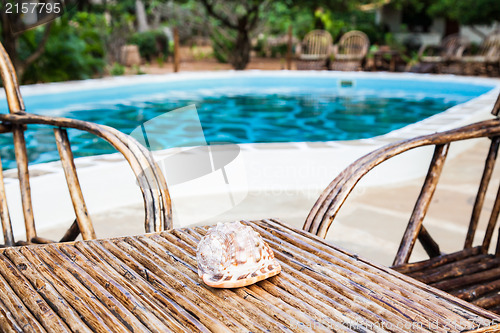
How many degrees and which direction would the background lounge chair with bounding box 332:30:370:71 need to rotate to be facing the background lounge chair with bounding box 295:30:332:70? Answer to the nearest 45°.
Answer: approximately 45° to its right

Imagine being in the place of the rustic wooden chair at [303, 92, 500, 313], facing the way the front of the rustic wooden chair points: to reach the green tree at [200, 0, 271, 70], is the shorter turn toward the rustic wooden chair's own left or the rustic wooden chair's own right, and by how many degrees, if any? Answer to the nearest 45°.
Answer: approximately 135° to the rustic wooden chair's own right

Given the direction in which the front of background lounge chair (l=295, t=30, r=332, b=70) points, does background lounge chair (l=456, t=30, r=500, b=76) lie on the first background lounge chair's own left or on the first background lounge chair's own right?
on the first background lounge chair's own left

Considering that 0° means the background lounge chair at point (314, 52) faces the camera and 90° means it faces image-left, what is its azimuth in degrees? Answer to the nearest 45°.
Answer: approximately 45°

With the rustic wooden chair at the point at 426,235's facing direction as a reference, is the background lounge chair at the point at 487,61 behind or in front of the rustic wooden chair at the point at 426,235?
behind

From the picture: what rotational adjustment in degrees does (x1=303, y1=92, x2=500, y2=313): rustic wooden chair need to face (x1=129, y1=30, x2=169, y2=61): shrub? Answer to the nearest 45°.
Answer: approximately 90° to its right

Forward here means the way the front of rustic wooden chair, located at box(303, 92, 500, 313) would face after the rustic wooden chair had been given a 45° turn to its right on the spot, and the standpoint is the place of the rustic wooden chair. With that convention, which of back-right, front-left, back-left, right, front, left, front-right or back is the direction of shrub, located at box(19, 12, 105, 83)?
front-right

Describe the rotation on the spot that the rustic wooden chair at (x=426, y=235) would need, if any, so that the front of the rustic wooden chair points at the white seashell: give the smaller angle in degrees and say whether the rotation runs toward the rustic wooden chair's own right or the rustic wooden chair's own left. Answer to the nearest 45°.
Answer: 0° — it already faces it
